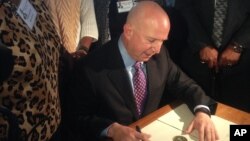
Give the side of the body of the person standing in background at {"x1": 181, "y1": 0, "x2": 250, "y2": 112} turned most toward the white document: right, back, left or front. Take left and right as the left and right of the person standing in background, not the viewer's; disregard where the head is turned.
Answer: front

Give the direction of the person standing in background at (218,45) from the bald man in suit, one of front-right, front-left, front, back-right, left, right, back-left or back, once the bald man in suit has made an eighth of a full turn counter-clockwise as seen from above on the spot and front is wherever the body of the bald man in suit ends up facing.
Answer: front-left

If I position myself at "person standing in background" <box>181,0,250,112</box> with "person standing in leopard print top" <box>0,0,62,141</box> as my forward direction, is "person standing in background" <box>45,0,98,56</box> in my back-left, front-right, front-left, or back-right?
front-right

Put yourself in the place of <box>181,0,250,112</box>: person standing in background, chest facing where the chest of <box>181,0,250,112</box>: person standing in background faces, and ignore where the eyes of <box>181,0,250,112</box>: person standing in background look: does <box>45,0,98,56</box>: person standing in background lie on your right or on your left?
on your right

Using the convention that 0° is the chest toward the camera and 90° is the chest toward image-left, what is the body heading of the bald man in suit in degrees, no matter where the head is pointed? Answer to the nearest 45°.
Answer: approximately 315°

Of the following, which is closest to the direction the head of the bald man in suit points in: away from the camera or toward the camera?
toward the camera

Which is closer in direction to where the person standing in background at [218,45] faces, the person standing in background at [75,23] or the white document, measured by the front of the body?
the white document

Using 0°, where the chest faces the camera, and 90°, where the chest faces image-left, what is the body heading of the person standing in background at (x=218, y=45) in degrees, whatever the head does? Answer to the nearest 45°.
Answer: approximately 0°
